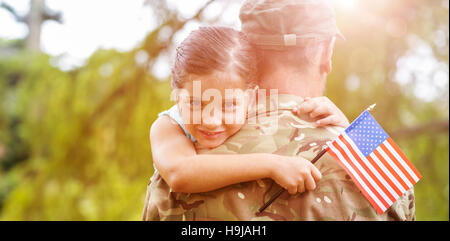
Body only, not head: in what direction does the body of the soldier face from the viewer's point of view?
away from the camera
